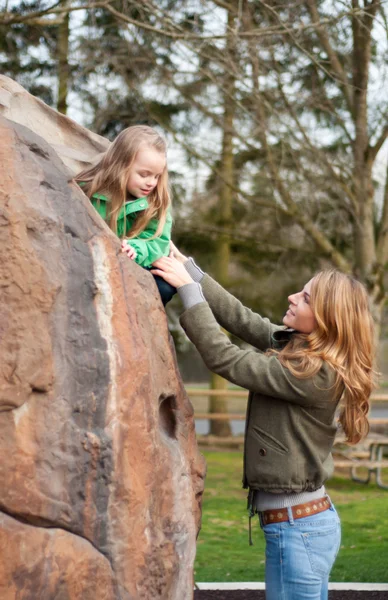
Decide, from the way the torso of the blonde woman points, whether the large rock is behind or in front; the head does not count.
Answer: in front

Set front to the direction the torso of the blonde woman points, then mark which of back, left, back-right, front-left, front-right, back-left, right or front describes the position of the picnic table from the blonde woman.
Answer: right

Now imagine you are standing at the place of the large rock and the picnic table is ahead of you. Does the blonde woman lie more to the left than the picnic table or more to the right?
right

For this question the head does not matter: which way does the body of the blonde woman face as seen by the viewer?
to the viewer's left

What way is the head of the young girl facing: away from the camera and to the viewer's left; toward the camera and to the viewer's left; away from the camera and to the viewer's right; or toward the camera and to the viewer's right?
toward the camera and to the viewer's right

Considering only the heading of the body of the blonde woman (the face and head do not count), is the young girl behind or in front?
in front

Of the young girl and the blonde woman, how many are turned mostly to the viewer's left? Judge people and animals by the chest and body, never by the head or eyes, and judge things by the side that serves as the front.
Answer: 1

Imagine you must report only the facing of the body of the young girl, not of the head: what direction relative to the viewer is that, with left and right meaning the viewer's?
facing the viewer and to the right of the viewer

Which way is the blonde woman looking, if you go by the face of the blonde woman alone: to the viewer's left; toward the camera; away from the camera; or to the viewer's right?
to the viewer's left

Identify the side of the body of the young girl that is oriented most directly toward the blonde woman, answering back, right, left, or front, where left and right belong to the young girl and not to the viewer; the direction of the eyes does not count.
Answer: front
